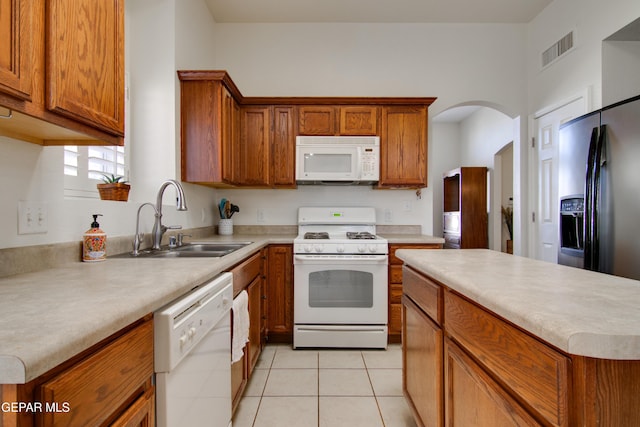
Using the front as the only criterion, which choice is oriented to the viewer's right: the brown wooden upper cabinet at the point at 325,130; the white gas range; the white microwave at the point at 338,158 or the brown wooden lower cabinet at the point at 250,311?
the brown wooden lower cabinet

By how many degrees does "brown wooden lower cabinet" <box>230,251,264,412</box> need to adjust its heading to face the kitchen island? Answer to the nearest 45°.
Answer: approximately 45° to its right

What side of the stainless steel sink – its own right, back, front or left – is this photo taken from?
right

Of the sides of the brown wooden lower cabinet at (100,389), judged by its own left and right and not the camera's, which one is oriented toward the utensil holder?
left

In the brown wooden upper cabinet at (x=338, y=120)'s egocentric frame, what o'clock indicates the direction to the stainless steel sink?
The stainless steel sink is roughly at 1 o'clock from the brown wooden upper cabinet.

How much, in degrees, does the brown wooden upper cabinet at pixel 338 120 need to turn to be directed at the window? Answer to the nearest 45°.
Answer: approximately 45° to its right

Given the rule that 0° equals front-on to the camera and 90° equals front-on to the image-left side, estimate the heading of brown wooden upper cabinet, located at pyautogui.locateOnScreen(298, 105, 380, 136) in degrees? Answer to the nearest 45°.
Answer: approximately 0°

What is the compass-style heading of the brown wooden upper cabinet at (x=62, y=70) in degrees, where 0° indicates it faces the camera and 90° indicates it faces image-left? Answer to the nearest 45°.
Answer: approximately 315°

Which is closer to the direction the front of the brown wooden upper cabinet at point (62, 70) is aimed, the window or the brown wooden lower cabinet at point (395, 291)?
the brown wooden lower cabinet

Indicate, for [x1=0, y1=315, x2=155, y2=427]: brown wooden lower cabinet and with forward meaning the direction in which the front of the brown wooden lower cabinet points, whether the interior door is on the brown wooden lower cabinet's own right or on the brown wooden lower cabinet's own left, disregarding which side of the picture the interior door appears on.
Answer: on the brown wooden lower cabinet's own left

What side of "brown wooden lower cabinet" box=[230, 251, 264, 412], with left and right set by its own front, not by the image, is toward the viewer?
right

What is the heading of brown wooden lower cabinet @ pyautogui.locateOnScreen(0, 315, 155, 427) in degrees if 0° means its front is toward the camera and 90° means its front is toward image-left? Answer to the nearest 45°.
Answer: approximately 315°
